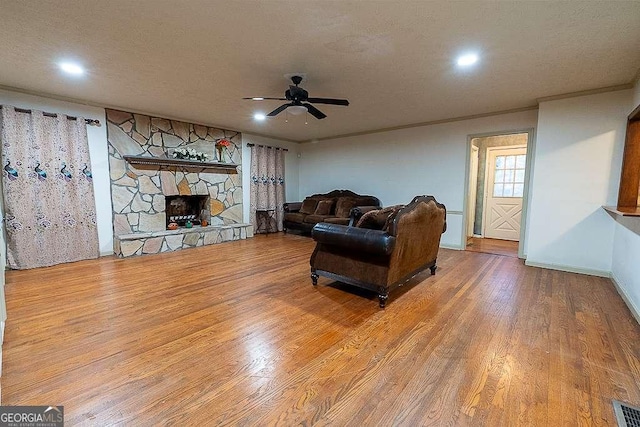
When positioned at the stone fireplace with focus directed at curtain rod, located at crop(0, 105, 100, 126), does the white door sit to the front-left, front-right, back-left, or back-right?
back-left

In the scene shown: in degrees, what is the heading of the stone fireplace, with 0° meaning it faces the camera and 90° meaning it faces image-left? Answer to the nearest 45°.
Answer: approximately 315°

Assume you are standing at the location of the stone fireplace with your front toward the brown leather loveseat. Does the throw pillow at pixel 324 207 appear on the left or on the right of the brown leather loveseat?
left

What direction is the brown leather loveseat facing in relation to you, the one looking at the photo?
facing away from the viewer and to the left of the viewer

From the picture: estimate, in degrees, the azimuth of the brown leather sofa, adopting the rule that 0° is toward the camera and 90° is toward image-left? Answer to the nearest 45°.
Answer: approximately 45°

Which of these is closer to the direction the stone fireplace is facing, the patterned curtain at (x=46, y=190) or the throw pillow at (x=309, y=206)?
the throw pillow

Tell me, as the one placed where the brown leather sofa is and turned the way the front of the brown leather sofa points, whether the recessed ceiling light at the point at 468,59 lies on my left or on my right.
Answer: on my left

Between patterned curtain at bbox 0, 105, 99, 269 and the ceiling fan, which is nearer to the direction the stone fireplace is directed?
the ceiling fan

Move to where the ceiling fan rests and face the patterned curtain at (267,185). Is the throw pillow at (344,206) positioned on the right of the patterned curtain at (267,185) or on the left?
right
